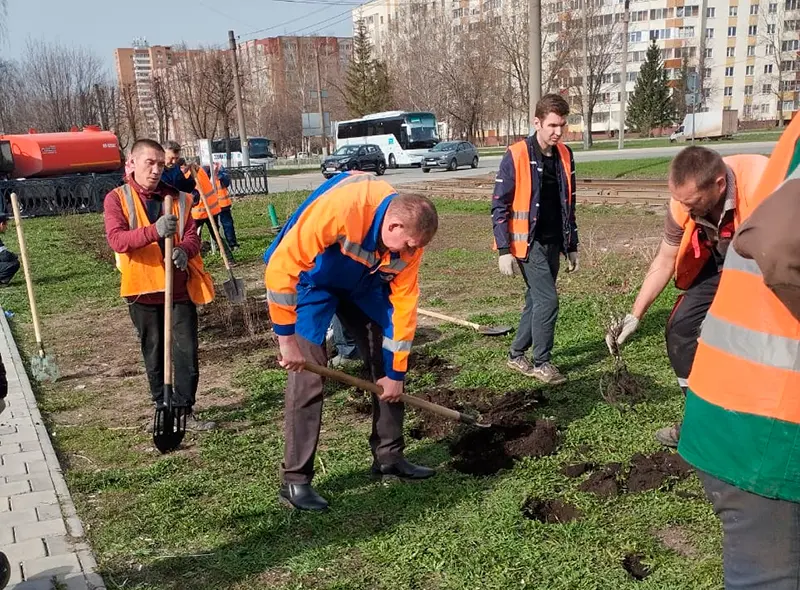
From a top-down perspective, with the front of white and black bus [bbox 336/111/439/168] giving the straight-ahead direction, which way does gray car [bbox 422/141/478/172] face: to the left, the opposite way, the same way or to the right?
to the right

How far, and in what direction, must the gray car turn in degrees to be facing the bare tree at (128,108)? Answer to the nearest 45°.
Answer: approximately 90° to its right

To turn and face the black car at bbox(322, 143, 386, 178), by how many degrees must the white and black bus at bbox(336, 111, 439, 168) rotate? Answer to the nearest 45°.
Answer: approximately 90° to its right

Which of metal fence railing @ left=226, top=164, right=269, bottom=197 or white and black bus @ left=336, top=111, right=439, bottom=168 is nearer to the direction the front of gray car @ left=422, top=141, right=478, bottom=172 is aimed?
the metal fence railing

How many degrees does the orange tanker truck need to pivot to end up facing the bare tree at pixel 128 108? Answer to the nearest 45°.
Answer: approximately 90° to its right

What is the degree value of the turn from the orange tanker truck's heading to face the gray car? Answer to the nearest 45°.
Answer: approximately 180°

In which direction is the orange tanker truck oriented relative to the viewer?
to the viewer's left

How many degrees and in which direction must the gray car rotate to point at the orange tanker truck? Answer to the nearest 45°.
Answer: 0° — it already faces it

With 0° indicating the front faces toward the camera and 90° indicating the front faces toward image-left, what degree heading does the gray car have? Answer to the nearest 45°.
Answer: approximately 45°

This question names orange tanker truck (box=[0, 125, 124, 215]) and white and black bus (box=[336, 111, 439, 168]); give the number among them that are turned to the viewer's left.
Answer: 1

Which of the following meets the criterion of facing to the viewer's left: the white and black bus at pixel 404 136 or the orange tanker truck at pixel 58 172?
the orange tanker truck
